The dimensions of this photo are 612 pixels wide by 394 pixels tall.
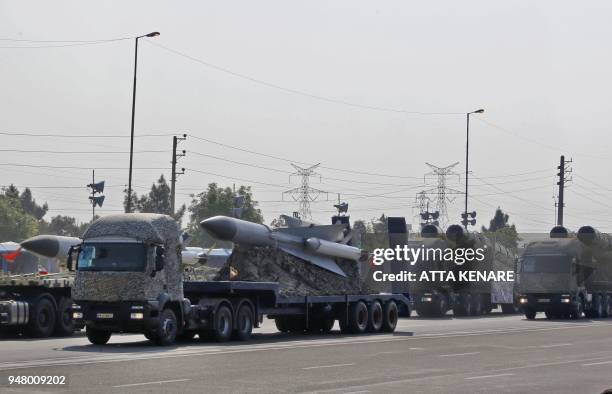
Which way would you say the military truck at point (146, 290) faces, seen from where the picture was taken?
facing the viewer and to the left of the viewer

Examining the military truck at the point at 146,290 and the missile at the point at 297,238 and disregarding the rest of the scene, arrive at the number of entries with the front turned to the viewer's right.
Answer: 0

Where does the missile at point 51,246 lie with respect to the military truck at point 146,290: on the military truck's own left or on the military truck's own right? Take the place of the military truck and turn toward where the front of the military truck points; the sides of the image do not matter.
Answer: on the military truck's own right

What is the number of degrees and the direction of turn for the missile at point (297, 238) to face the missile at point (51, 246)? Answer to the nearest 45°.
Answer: approximately 45° to its right

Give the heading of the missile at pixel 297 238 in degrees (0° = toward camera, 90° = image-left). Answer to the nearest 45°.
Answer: approximately 45°
